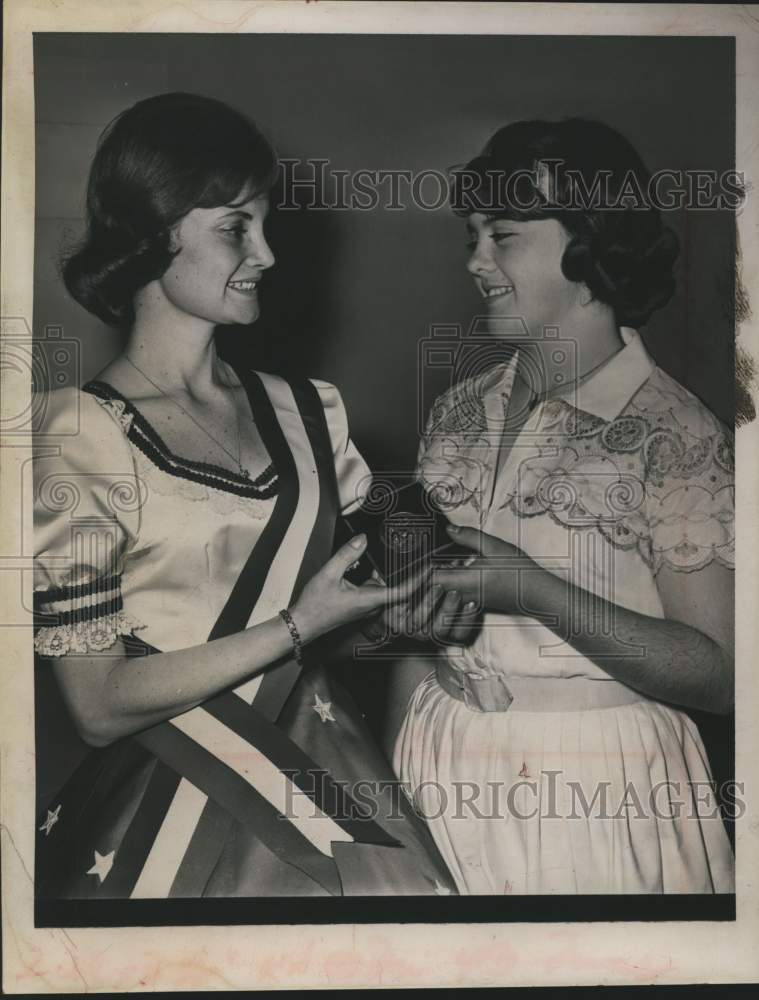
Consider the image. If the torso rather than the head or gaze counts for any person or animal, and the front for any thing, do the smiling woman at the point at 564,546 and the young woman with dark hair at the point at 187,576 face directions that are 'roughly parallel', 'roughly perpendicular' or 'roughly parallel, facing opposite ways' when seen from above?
roughly perpendicular

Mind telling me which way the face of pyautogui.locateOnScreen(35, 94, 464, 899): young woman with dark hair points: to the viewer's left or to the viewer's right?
to the viewer's right

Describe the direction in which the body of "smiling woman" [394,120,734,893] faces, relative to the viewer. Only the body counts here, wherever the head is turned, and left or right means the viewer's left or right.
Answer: facing the viewer and to the left of the viewer

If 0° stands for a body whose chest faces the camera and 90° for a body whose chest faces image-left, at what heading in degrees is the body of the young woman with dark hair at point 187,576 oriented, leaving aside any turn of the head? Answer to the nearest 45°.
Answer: approximately 315°

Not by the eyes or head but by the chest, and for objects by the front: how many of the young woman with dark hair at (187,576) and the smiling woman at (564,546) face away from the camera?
0

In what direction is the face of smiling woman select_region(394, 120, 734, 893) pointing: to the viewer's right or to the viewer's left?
to the viewer's left
